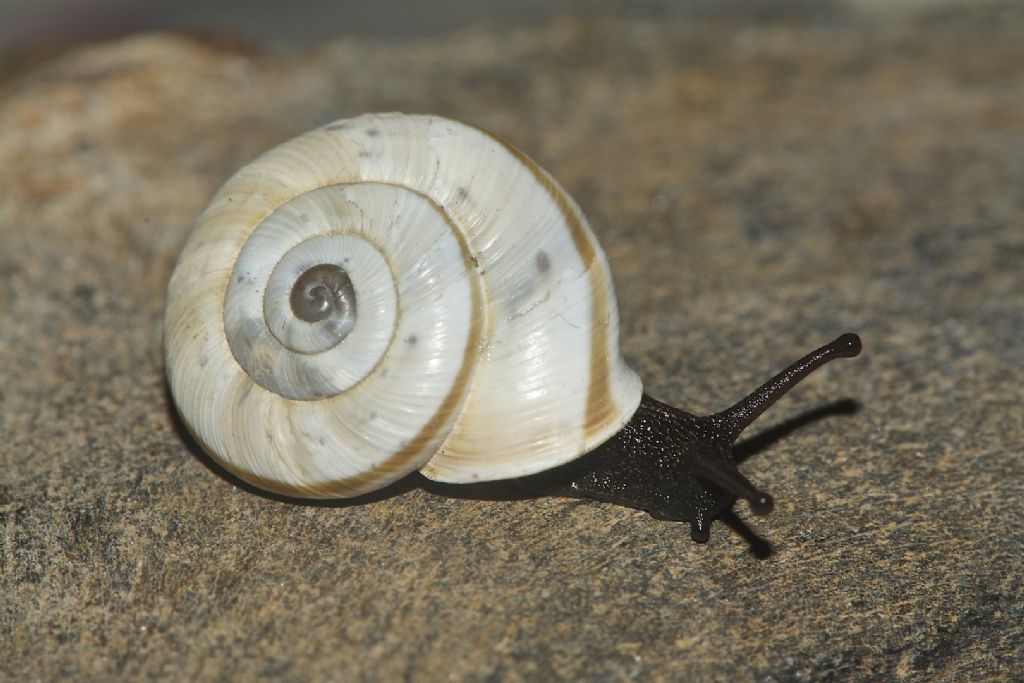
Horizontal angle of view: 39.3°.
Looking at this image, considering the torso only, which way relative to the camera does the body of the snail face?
to the viewer's right
